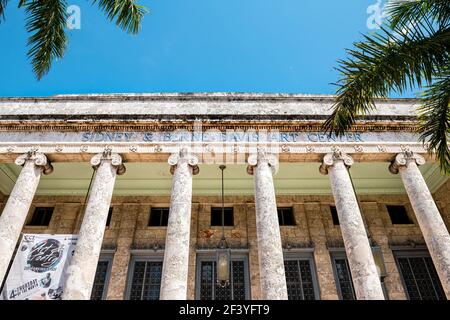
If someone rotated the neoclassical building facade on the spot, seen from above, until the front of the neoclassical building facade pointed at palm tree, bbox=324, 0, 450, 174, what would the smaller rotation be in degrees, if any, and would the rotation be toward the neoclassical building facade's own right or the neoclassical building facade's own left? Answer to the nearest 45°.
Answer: approximately 45° to the neoclassical building facade's own left

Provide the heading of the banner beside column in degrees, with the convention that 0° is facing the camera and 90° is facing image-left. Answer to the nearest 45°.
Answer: approximately 0°

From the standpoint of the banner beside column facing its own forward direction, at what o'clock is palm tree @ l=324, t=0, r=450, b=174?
The palm tree is roughly at 11 o'clock from the banner beside column.

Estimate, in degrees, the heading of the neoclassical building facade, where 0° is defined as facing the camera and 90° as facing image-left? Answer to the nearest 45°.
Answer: approximately 0°
